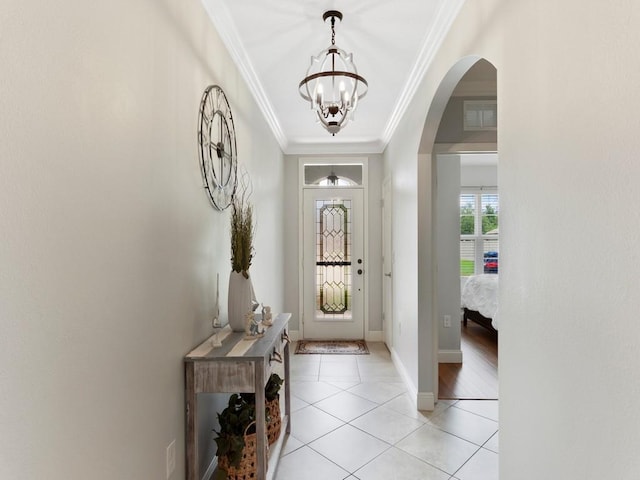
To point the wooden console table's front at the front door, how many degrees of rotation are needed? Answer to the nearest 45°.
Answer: approximately 45° to its left

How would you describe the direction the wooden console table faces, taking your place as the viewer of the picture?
facing to the right of the viewer

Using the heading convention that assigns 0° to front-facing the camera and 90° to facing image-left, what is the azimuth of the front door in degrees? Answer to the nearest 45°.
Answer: approximately 0°

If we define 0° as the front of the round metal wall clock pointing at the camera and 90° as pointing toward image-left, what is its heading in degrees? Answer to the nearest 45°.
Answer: approximately 270°

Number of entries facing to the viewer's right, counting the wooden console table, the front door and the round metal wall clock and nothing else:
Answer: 2

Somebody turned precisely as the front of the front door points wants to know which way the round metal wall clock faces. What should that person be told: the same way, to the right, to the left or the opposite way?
to the left

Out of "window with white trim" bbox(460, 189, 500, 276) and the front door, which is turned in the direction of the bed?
the window with white trim
